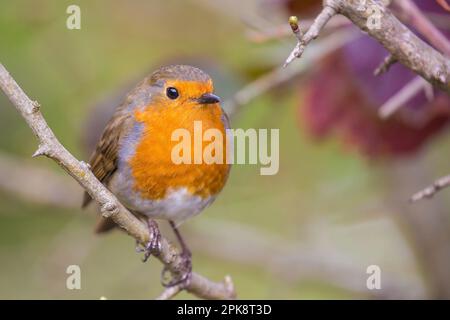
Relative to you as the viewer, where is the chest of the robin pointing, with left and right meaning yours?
facing the viewer and to the right of the viewer
